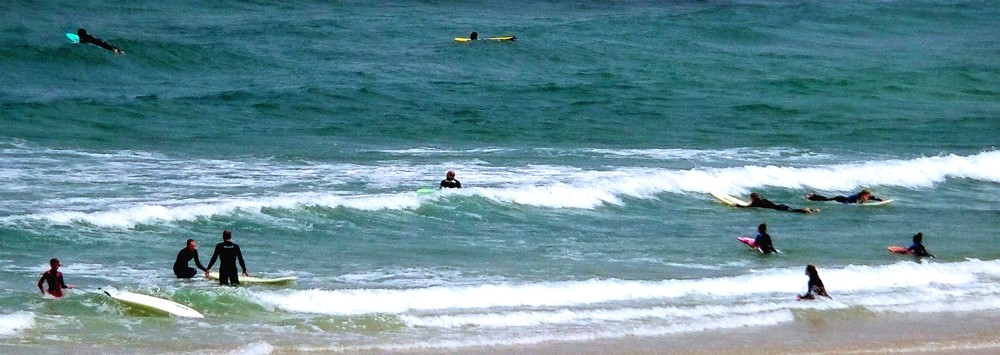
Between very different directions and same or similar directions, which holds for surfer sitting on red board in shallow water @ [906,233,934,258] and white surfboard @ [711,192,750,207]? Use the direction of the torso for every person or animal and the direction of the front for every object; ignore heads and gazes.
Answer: same or similar directions

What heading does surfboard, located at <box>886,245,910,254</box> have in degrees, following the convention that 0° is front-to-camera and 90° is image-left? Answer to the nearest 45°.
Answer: approximately 90°

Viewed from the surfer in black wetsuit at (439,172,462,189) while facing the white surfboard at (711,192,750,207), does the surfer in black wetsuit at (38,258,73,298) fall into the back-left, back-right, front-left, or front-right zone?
back-right

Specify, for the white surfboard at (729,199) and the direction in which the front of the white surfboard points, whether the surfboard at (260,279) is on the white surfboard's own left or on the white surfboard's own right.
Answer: on the white surfboard's own left

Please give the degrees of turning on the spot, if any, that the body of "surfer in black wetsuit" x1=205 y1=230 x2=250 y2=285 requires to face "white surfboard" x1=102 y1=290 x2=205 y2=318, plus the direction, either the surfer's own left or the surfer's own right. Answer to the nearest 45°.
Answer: approximately 135° to the surfer's own left

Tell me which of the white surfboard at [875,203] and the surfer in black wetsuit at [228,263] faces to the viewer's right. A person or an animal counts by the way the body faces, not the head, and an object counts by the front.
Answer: the white surfboard

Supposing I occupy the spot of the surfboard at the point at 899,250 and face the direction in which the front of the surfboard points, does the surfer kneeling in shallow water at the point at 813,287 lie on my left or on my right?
on my left

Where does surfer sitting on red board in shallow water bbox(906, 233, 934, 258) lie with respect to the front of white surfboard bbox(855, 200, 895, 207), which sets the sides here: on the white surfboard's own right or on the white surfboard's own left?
on the white surfboard's own right

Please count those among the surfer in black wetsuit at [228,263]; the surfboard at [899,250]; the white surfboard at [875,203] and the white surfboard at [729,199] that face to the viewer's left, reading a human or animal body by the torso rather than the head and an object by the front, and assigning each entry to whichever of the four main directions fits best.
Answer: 2

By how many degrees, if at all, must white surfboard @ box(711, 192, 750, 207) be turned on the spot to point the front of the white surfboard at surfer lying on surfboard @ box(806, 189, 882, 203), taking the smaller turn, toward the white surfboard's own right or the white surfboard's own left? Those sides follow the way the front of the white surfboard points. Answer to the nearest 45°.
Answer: approximately 180°

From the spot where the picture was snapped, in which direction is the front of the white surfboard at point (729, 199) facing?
facing to the left of the viewer

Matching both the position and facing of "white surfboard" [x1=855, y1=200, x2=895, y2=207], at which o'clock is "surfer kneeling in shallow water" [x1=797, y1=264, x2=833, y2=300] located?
The surfer kneeling in shallow water is roughly at 3 o'clock from the white surfboard.

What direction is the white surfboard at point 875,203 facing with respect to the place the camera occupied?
facing to the right of the viewer

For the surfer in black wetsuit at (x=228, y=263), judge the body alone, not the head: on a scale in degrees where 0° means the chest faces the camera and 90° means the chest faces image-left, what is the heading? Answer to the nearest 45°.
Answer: approximately 180°

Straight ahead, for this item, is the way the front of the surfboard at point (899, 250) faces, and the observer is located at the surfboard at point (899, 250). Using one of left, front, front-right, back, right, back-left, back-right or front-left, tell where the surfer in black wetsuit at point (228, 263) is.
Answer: front-left

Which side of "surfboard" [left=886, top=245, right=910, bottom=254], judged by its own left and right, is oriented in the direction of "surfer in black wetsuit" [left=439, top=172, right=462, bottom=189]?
front

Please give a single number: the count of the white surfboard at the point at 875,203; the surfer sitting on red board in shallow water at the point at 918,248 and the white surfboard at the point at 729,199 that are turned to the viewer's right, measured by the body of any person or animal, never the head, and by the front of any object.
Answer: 1
